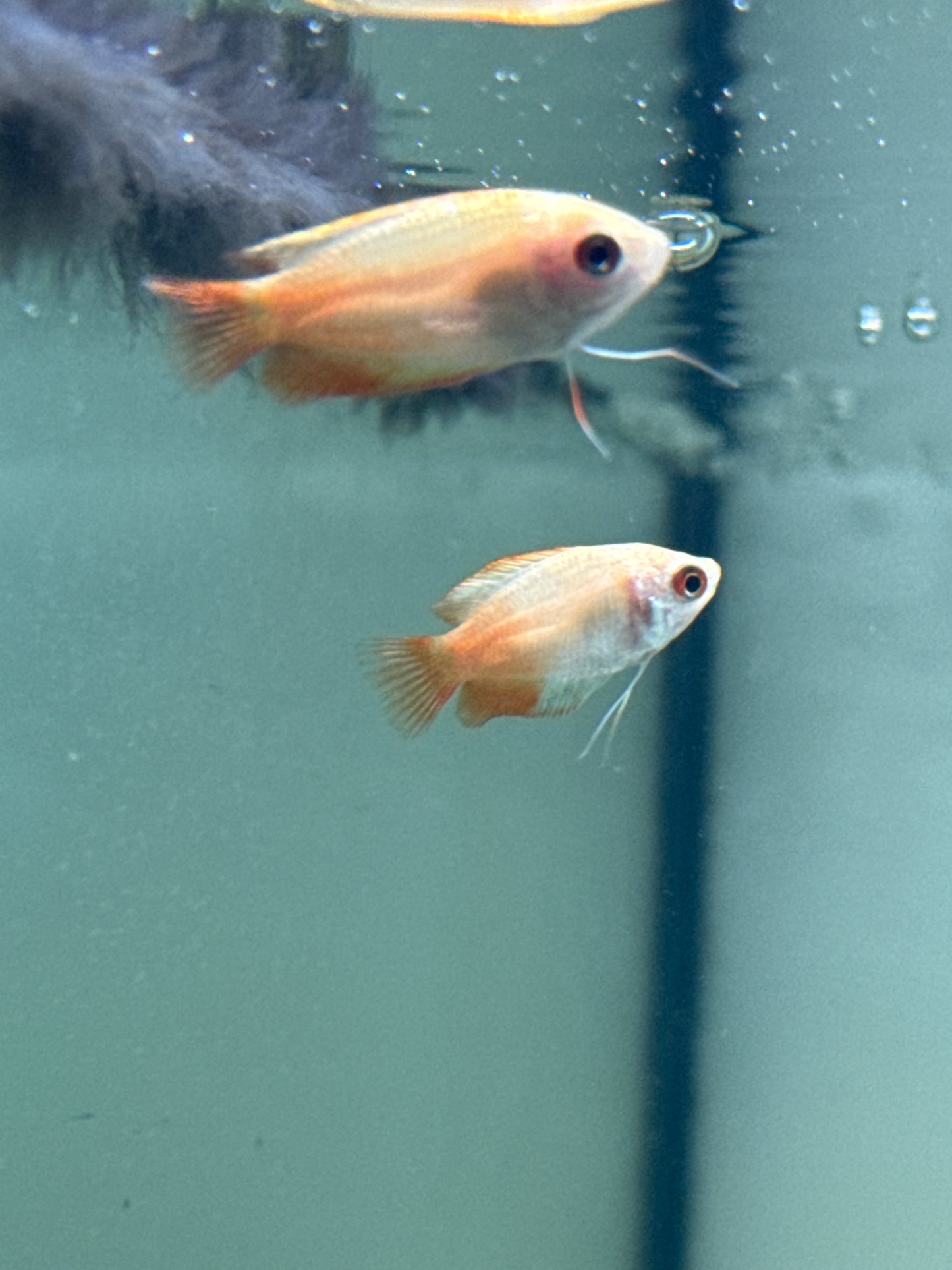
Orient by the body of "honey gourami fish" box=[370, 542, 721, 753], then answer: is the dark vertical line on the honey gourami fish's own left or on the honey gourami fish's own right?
on the honey gourami fish's own left

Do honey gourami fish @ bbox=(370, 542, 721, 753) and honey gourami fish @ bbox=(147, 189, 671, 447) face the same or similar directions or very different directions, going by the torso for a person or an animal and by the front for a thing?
same or similar directions

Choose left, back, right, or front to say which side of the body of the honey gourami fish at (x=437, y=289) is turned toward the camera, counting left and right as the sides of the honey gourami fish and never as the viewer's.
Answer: right

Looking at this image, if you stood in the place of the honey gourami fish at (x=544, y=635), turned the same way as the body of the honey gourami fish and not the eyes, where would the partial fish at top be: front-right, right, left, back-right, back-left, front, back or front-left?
left

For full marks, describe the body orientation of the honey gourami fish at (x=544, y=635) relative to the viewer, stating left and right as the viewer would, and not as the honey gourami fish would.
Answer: facing to the right of the viewer

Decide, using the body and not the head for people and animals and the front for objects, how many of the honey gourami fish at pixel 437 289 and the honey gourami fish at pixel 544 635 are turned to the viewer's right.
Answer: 2
